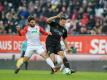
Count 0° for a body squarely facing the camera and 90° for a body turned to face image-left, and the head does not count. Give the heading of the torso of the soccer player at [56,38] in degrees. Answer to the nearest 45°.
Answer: approximately 315°

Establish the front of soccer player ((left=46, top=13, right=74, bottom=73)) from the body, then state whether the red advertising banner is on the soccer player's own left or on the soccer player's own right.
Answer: on the soccer player's own left

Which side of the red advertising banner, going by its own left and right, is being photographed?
front
